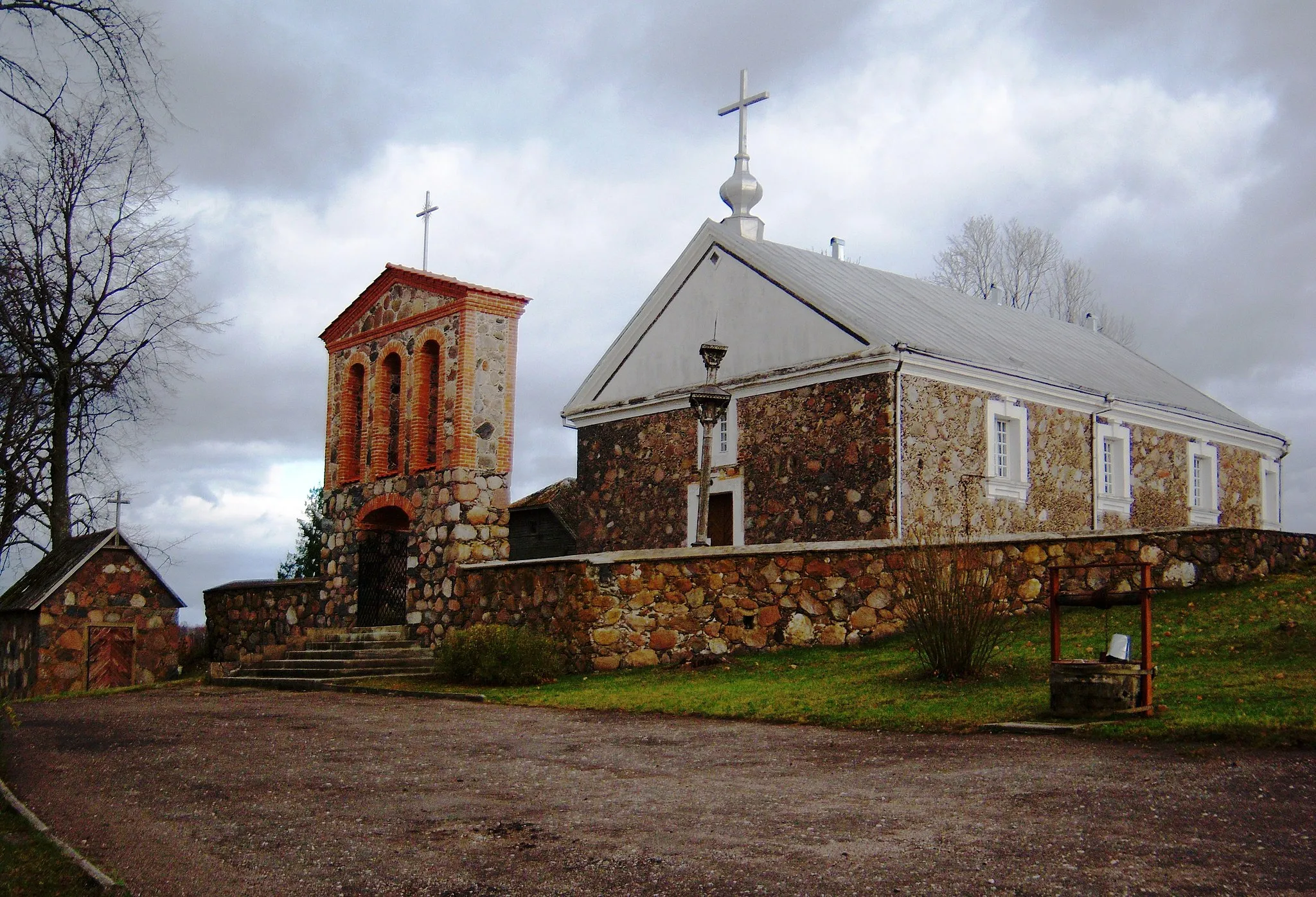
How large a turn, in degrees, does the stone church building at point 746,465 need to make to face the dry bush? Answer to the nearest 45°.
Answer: approximately 45° to its left

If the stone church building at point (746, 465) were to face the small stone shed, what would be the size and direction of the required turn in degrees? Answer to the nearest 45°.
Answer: approximately 45° to its right

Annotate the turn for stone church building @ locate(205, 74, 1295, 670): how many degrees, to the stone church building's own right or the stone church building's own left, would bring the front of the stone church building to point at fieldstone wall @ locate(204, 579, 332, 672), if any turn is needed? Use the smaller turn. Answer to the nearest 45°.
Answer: approximately 45° to the stone church building's own right

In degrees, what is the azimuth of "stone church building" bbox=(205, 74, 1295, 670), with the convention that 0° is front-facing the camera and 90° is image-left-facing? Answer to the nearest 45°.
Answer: approximately 45°

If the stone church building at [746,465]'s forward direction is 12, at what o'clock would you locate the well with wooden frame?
The well with wooden frame is roughly at 10 o'clock from the stone church building.

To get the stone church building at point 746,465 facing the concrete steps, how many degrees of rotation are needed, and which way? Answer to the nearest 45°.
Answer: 0° — it already faces it
